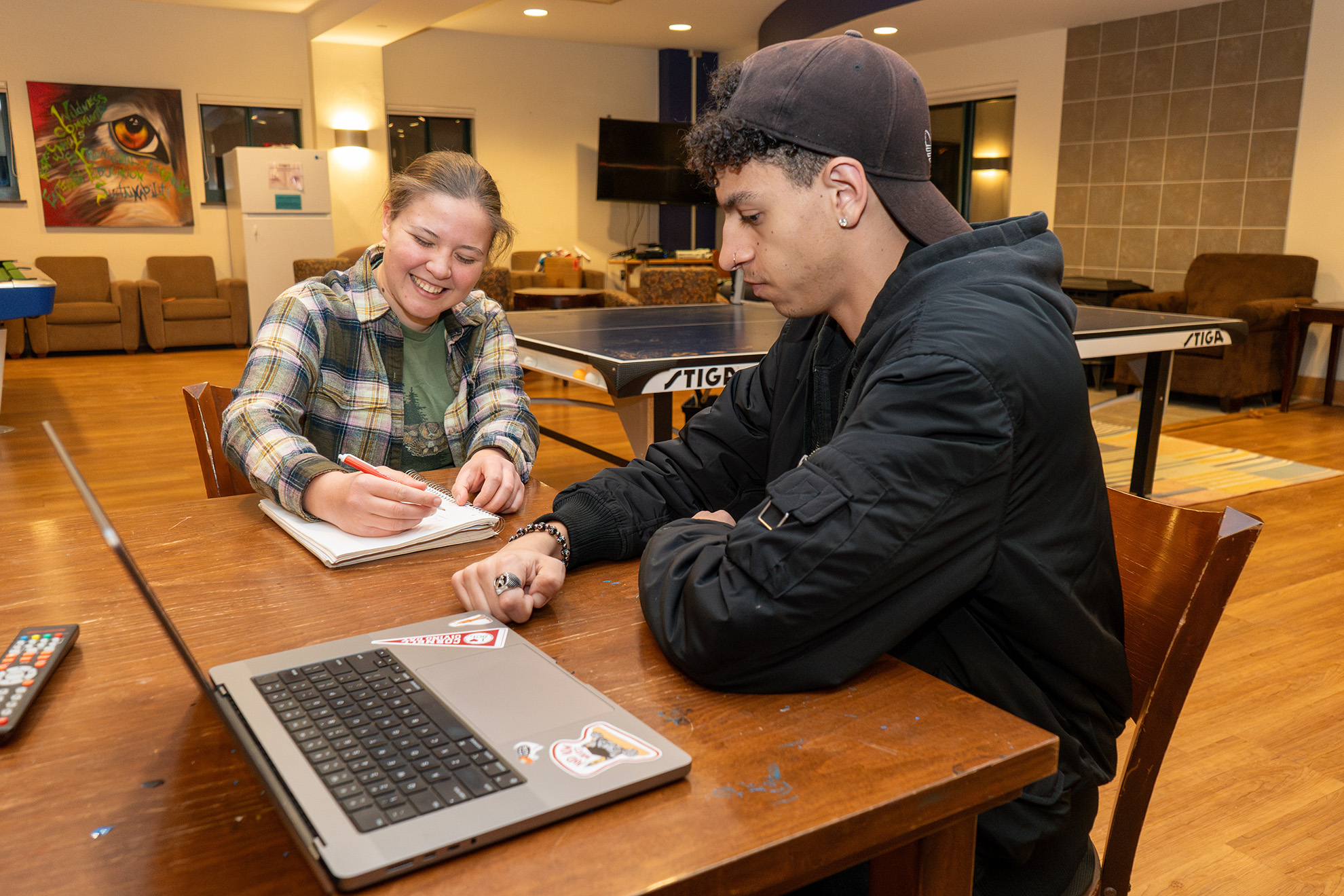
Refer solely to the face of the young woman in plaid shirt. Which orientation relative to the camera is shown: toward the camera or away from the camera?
toward the camera

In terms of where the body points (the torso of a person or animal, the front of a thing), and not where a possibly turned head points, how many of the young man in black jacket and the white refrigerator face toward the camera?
1

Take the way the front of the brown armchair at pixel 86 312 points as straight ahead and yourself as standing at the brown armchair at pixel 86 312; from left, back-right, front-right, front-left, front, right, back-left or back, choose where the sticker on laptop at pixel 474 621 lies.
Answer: front

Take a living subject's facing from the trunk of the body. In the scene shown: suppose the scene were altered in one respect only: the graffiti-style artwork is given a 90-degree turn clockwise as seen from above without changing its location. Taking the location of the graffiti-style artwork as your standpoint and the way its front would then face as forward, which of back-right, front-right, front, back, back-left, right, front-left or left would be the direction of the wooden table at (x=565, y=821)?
left

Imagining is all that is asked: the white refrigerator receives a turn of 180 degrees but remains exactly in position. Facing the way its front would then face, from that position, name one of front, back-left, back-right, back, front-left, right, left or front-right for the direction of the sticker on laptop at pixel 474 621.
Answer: back

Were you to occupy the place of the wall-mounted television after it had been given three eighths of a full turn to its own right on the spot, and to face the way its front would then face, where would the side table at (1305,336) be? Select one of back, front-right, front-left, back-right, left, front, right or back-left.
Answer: back

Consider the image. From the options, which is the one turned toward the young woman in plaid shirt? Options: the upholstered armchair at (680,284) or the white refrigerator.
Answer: the white refrigerator

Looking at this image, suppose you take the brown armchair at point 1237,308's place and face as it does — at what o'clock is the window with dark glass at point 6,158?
The window with dark glass is roughly at 1 o'clock from the brown armchair.

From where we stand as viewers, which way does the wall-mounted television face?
facing the viewer

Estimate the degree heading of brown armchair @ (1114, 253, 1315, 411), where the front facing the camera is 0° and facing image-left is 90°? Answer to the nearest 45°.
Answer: approximately 45°

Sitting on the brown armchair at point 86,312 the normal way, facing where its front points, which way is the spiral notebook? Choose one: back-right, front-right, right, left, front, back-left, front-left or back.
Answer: front

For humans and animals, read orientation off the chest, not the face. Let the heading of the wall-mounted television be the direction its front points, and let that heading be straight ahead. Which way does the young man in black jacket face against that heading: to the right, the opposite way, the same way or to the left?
to the right

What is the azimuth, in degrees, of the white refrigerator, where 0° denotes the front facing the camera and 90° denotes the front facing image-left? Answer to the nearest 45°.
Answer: approximately 0°

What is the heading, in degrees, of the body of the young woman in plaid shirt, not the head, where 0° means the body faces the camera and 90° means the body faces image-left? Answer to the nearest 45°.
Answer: approximately 315°

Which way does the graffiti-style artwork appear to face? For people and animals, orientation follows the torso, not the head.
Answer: toward the camera

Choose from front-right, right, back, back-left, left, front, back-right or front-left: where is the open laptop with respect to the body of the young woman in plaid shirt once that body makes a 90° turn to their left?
back-right

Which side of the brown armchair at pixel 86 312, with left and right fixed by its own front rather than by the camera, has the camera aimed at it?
front
